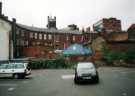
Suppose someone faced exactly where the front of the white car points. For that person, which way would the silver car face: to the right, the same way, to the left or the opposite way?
to the left

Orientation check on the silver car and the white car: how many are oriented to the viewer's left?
1

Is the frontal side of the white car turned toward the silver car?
no

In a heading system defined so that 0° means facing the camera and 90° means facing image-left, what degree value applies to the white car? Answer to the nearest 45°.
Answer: approximately 90°

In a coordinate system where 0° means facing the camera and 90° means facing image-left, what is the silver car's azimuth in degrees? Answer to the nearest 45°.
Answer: approximately 0°

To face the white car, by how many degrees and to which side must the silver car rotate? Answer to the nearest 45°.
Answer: approximately 135° to its right
